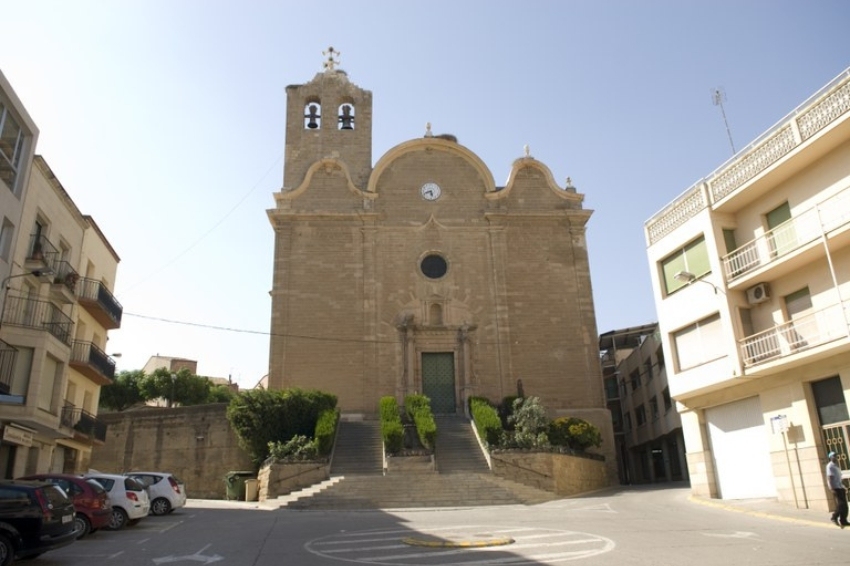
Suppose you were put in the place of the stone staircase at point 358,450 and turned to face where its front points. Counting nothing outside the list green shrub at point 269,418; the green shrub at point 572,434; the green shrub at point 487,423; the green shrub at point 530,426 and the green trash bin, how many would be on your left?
3

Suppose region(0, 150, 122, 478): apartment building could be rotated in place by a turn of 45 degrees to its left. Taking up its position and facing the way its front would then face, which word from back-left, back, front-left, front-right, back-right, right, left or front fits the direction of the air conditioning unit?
front-right

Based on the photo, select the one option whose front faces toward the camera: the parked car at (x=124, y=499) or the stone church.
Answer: the stone church

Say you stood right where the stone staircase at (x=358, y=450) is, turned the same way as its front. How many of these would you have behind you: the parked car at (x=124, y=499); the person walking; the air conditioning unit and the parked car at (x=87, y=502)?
0

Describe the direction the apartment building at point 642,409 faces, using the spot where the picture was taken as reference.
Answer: facing the viewer and to the left of the viewer

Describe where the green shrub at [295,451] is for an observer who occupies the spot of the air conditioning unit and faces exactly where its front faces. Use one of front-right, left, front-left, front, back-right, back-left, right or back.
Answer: front-right

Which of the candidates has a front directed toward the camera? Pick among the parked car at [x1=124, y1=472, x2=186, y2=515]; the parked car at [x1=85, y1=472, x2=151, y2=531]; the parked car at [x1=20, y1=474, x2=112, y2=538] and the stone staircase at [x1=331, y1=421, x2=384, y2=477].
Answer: the stone staircase

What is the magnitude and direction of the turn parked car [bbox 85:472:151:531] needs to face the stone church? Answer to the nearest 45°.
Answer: approximately 90° to its right

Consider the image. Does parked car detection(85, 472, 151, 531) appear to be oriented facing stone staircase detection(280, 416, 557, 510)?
no

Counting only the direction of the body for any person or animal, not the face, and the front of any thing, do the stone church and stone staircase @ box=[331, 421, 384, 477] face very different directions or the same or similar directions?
same or similar directions

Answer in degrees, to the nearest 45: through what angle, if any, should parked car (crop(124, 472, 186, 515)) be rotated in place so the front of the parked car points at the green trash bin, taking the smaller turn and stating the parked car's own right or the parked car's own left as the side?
approximately 90° to the parked car's own right

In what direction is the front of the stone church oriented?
toward the camera

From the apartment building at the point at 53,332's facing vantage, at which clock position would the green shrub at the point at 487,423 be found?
The green shrub is roughly at 11 o'clock from the apartment building.

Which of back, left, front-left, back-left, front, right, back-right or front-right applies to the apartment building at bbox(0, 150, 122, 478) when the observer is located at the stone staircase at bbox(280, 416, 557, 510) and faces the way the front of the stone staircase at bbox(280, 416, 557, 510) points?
right

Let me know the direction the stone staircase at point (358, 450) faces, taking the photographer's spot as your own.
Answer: facing the viewer

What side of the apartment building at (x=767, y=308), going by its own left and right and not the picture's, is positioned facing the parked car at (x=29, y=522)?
front

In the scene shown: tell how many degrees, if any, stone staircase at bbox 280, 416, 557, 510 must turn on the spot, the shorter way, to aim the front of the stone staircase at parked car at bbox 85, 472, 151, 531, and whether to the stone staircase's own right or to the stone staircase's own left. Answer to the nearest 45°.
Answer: approximately 45° to the stone staircase's own right

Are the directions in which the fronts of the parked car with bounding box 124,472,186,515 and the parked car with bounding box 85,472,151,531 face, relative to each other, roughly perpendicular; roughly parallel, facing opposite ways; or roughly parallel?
roughly parallel

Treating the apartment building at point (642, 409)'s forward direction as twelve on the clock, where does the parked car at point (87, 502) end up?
The parked car is roughly at 11 o'clock from the apartment building.
